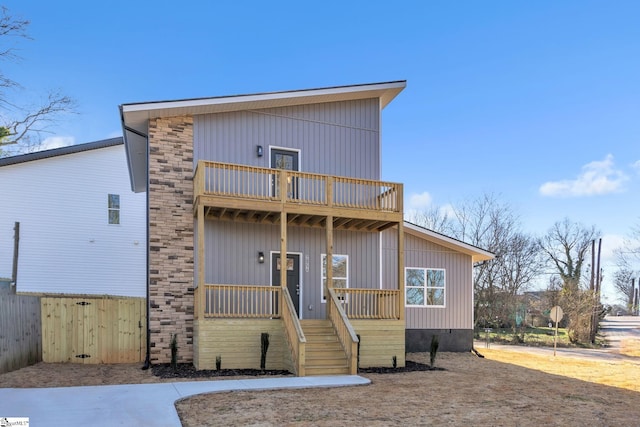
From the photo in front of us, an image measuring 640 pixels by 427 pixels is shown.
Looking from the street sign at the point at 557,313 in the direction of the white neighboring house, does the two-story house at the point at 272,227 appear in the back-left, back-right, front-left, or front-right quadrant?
front-left

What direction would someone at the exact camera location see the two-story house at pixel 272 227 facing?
facing the viewer

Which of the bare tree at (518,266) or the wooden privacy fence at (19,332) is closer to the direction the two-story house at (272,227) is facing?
the wooden privacy fence

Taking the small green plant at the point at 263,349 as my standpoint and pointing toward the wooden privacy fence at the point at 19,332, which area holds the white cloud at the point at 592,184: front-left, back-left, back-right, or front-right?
back-right

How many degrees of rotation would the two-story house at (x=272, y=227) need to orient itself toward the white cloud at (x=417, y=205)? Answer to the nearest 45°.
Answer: approximately 180°

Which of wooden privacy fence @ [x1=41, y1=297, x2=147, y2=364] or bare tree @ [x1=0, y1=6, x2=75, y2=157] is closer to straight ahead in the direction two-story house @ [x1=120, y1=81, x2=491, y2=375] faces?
the wooden privacy fence

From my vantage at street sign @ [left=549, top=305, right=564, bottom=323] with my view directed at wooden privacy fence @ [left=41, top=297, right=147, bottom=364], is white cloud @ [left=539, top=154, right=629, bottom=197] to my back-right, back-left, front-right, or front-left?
back-right

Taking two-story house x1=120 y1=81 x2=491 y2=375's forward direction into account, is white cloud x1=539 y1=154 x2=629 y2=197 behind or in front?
behind
